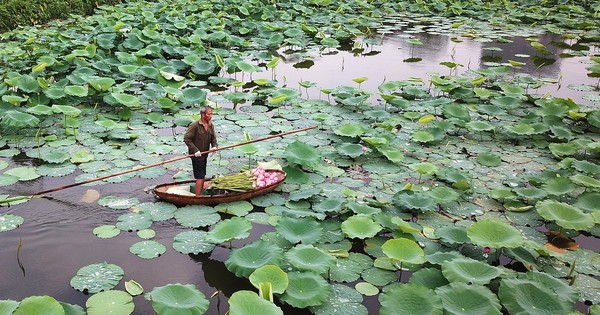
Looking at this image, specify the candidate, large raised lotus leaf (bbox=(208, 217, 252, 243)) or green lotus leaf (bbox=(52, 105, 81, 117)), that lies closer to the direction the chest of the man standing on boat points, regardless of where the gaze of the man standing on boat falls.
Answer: the large raised lotus leaf

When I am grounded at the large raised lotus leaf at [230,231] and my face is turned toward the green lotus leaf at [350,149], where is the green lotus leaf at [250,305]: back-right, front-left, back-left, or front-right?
back-right

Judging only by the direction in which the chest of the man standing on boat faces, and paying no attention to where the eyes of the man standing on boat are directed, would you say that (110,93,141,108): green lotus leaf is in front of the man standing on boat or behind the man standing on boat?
behind

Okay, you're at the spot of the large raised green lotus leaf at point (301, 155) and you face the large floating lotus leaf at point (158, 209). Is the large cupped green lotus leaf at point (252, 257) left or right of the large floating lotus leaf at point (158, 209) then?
left

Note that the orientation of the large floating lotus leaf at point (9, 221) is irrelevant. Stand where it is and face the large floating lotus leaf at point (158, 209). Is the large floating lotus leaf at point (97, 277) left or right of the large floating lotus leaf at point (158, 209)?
right
